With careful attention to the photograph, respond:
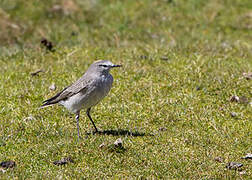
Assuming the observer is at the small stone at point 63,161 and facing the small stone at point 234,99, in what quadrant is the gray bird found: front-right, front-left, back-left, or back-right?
front-left

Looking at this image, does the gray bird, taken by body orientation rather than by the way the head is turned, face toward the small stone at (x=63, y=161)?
no

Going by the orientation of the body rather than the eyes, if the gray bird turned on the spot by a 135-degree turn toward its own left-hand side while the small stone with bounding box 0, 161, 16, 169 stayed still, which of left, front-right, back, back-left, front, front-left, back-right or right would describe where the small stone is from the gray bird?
left

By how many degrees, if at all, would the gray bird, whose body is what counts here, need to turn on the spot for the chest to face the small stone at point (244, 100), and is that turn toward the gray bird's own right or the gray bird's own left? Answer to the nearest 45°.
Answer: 0° — it already faces it

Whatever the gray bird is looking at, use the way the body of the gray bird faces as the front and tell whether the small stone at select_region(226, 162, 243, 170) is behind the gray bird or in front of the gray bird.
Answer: in front

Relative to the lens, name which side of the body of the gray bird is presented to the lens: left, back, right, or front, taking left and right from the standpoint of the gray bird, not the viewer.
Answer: right

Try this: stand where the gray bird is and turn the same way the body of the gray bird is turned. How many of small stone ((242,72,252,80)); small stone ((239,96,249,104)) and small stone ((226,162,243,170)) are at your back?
0

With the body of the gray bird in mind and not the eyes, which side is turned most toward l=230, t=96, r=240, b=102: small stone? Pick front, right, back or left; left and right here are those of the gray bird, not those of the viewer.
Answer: front

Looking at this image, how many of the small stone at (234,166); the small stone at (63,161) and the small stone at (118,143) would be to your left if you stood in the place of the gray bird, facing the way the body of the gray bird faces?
0

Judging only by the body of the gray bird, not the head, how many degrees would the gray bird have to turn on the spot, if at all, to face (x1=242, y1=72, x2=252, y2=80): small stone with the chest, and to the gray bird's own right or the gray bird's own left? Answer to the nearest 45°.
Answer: approximately 45° to the gray bird's own left
